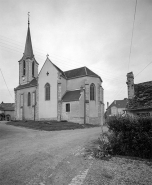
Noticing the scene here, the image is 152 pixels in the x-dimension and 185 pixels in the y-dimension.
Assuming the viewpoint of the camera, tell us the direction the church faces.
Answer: facing away from the viewer and to the left of the viewer

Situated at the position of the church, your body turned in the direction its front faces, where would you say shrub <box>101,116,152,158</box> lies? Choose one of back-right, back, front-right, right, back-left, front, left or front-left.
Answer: back-left
